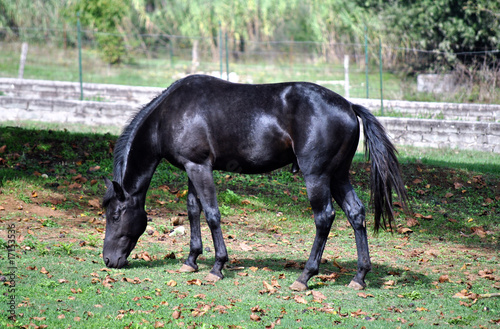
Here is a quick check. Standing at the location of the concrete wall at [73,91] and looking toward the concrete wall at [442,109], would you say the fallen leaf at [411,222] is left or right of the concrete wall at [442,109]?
right

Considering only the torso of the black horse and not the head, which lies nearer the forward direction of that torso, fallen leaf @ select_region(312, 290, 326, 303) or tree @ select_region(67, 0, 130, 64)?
the tree

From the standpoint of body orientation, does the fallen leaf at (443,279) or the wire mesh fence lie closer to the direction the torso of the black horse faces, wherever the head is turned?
the wire mesh fence

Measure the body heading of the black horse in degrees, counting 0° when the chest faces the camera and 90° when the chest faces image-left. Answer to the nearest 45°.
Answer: approximately 90°

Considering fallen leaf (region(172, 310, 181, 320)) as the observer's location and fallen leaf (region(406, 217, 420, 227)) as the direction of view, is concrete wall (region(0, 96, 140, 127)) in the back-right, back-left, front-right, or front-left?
front-left

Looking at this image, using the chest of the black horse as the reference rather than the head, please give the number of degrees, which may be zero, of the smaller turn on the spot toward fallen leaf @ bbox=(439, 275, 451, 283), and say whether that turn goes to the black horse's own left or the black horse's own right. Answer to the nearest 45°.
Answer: approximately 180°

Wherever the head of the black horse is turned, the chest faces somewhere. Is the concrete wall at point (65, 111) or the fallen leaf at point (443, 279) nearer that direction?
the concrete wall

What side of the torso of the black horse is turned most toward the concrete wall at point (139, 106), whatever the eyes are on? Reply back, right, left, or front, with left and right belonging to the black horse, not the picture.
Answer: right

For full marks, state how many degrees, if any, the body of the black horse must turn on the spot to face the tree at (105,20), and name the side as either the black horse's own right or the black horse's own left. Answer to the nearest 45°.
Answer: approximately 90° to the black horse's own right
